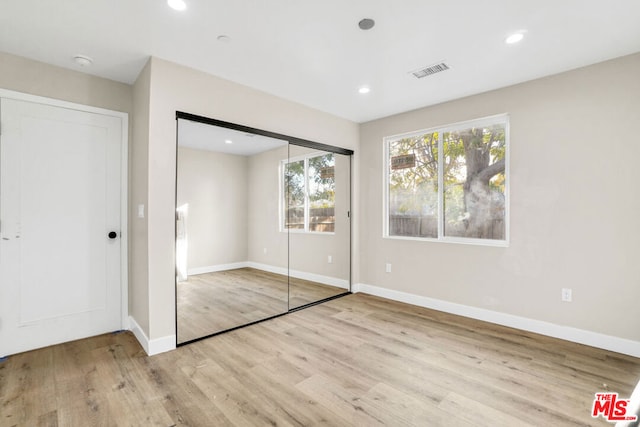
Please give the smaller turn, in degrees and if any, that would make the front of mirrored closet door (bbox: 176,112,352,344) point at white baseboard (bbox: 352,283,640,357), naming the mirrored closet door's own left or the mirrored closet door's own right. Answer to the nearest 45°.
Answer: approximately 45° to the mirrored closet door's own left

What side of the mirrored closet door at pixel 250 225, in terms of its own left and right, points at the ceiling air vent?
front

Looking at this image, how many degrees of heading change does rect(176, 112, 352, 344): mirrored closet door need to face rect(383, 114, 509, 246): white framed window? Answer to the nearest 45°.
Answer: approximately 45° to its left

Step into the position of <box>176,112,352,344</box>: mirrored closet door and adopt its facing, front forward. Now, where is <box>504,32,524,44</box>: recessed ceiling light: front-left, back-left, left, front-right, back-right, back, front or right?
front

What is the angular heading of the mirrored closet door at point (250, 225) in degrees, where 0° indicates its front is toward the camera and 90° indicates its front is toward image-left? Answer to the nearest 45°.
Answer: approximately 315°

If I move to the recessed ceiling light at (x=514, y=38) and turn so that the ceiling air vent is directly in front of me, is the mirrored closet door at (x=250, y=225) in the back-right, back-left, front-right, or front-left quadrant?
front-left

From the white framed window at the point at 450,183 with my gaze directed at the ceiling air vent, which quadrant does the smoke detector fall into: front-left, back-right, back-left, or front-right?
front-right

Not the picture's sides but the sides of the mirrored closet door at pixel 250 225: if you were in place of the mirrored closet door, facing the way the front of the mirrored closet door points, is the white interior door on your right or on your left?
on your right
